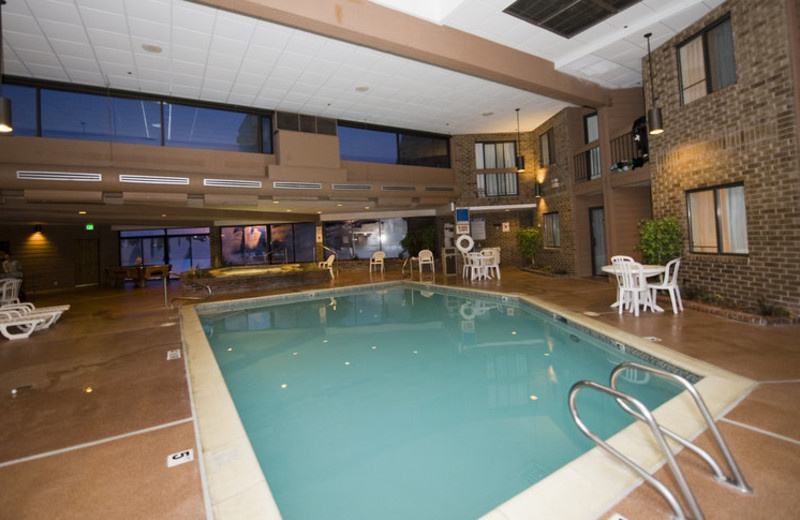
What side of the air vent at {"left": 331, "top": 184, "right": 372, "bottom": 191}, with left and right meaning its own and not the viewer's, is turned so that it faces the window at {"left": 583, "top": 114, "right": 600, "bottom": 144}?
left

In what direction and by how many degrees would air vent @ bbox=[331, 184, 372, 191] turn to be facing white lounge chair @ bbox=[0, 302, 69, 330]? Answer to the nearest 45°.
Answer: approximately 45° to its right

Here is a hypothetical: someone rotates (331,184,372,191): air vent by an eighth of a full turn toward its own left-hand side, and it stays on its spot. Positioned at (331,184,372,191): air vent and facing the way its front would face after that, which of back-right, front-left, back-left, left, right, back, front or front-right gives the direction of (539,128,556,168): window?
front-left

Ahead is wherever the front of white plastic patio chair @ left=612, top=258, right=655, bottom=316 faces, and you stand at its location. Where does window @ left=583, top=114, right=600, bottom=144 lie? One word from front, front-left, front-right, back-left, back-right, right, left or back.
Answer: front-left

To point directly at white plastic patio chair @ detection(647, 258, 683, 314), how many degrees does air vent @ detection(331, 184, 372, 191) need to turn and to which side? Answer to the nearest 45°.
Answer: approximately 45° to its left

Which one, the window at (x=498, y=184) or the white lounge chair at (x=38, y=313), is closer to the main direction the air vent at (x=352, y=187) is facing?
the white lounge chair

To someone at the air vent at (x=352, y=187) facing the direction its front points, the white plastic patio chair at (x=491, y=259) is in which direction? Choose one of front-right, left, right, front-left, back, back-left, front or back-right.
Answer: left

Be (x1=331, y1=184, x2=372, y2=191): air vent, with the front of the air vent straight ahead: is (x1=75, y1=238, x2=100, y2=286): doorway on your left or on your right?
on your right

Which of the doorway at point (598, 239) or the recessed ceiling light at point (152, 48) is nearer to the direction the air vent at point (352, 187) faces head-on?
the recessed ceiling light

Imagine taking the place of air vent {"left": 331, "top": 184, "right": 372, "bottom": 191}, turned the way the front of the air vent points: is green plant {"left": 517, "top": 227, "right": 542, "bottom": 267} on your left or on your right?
on your left

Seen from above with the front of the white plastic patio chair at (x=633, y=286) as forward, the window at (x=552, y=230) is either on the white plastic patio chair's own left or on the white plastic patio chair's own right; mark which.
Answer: on the white plastic patio chair's own left

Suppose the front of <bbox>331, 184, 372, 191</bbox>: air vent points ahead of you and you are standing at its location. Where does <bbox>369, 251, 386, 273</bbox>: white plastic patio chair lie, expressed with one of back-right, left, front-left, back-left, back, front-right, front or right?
back
